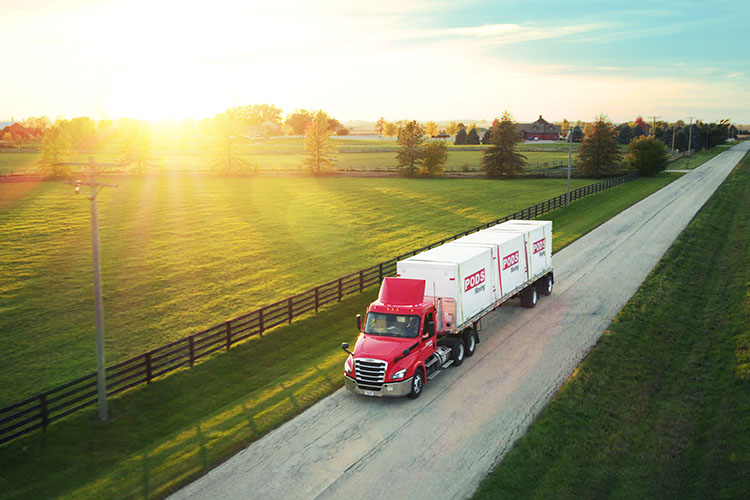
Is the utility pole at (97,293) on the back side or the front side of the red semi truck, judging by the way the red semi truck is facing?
on the front side

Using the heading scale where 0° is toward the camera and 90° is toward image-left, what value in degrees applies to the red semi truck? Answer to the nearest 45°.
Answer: approximately 45°

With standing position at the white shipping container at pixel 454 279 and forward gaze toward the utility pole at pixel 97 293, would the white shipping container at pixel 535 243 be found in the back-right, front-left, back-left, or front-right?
back-right

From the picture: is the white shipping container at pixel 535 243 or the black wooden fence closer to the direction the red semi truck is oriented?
the black wooden fence
